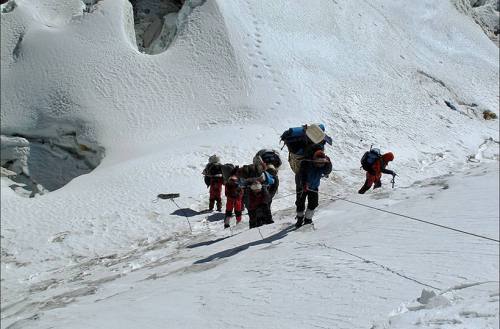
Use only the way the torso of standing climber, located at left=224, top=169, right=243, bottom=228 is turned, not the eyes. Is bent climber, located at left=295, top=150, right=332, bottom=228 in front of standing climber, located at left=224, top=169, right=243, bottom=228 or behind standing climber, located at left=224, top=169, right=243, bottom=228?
in front

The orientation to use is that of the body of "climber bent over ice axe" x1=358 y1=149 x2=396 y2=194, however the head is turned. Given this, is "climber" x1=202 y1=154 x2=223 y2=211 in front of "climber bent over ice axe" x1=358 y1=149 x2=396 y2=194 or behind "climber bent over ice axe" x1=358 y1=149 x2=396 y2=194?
behind

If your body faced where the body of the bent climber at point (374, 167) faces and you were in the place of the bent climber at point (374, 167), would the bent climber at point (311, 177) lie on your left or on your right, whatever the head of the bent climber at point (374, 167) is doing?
on your right

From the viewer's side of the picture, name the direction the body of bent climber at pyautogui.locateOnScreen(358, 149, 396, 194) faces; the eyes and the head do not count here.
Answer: to the viewer's right

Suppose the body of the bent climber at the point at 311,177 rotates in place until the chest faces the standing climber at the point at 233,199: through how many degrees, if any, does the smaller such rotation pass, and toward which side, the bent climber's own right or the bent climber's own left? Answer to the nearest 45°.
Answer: approximately 180°
